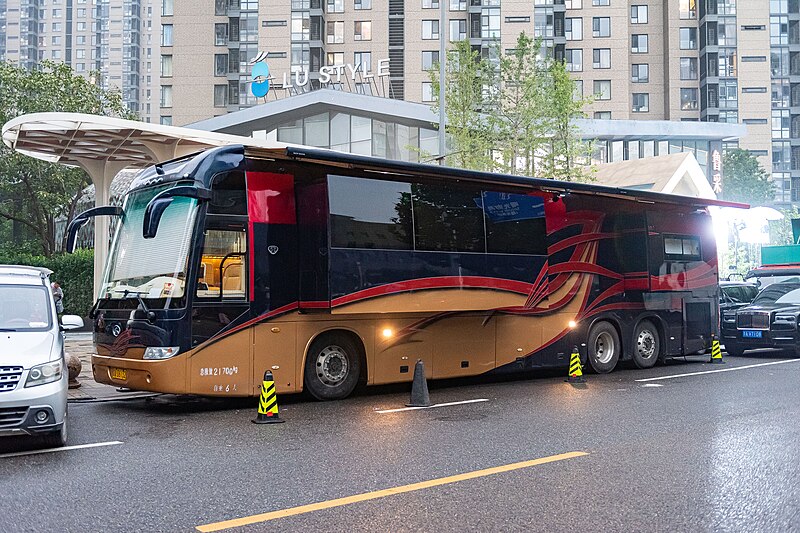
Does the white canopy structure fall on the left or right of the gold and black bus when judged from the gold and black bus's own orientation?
on its right

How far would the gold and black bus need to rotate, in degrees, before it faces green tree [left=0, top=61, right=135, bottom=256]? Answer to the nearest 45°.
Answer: approximately 90° to its right

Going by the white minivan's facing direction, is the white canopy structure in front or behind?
behind

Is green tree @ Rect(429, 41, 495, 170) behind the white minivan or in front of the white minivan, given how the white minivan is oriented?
behind

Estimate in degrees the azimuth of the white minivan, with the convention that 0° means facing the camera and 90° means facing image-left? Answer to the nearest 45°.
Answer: approximately 0°

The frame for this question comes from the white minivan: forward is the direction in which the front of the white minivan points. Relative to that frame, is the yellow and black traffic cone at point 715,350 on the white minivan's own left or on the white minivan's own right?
on the white minivan's own left

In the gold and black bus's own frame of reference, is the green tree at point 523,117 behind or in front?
behind

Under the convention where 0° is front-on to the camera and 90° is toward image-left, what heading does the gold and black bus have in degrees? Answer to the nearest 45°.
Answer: approximately 45°

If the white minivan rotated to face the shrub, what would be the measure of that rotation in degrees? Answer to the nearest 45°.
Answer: approximately 180°
